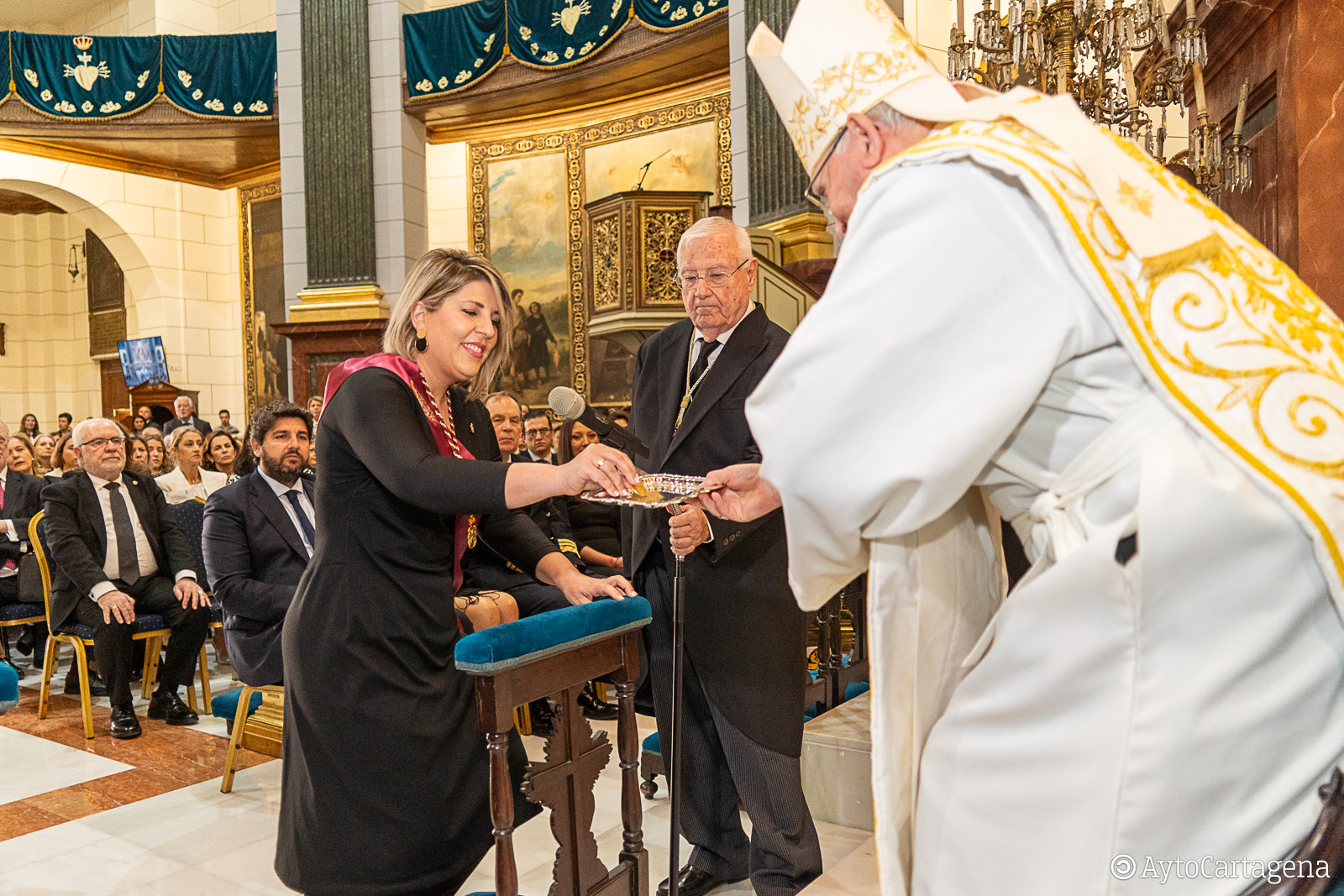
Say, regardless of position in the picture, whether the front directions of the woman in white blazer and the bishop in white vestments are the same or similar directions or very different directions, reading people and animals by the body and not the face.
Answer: very different directions

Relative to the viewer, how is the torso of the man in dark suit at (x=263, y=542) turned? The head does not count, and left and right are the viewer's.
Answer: facing the viewer and to the right of the viewer

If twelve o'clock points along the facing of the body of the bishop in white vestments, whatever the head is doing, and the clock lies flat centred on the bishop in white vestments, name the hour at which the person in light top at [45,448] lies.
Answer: The person in light top is roughly at 1 o'clock from the bishop in white vestments.

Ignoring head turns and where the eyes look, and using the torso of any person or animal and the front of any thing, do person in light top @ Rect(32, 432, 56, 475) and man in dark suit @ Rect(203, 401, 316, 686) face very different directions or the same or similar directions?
same or similar directions

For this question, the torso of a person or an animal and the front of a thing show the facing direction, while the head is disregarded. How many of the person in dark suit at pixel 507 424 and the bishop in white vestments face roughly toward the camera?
1

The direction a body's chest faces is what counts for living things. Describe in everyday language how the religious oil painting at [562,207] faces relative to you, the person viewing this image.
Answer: facing the viewer and to the left of the viewer

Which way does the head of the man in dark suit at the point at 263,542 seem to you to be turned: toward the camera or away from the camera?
toward the camera

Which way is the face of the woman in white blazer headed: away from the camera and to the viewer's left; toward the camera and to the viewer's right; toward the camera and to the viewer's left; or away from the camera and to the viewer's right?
toward the camera and to the viewer's right

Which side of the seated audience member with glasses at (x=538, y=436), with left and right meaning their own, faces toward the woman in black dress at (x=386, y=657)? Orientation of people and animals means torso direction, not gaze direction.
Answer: front

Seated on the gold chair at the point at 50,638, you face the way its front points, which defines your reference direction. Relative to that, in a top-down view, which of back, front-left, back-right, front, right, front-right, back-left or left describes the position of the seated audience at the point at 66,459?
back-left

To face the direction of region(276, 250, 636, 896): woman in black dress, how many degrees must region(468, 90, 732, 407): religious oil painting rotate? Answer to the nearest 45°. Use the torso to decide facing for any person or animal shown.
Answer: approximately 45° to its left

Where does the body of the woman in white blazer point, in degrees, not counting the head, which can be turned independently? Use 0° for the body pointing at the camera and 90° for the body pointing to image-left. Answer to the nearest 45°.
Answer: approximately 315°

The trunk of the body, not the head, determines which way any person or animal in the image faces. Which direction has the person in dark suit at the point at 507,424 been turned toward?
toward the camera

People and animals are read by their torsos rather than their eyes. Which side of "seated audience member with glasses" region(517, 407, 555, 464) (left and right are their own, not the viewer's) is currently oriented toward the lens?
front

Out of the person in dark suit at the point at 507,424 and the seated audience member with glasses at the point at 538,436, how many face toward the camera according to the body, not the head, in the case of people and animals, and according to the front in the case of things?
2

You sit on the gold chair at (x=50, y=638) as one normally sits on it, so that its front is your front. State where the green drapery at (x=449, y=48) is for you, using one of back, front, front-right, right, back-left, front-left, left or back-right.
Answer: left
